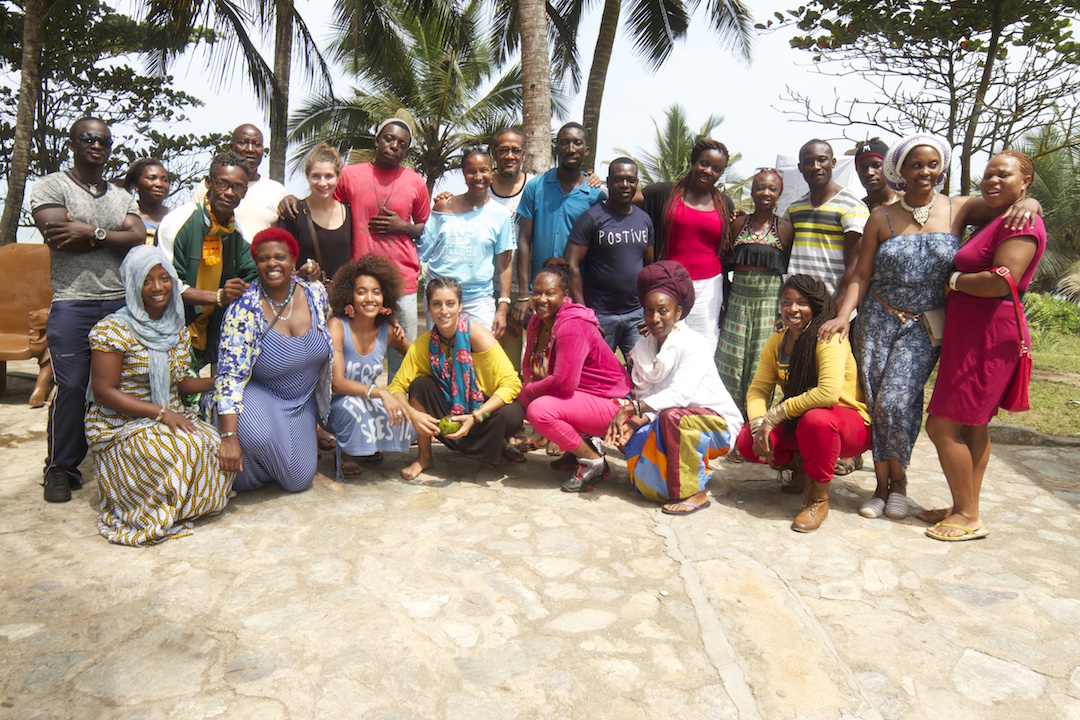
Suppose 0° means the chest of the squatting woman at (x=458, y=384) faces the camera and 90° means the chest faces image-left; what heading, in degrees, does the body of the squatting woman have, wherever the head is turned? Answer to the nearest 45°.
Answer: approximately 0°

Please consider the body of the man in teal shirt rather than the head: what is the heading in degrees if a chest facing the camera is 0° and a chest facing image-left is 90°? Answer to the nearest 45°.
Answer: approximately 0°

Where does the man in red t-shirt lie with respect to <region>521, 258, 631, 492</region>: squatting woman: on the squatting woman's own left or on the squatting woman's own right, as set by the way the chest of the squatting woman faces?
on the squatting woman's own right

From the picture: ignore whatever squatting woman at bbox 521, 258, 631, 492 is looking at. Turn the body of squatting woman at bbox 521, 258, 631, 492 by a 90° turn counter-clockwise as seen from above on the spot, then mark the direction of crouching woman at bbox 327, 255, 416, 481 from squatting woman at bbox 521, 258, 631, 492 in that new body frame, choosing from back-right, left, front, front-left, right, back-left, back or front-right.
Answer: back-right

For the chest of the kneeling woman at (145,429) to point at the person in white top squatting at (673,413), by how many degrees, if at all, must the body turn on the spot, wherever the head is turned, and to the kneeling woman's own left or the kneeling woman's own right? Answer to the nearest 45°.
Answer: approximately 45° to the kneeling woman's own left

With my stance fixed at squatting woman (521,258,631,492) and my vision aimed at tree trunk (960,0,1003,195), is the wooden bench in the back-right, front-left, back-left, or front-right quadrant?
back-left

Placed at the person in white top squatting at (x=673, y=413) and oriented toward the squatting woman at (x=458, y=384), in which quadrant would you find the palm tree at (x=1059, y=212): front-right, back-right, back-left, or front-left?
back-right

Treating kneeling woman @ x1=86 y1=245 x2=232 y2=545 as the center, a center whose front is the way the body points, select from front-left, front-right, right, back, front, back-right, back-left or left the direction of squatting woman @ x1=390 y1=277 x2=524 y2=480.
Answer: front-left
